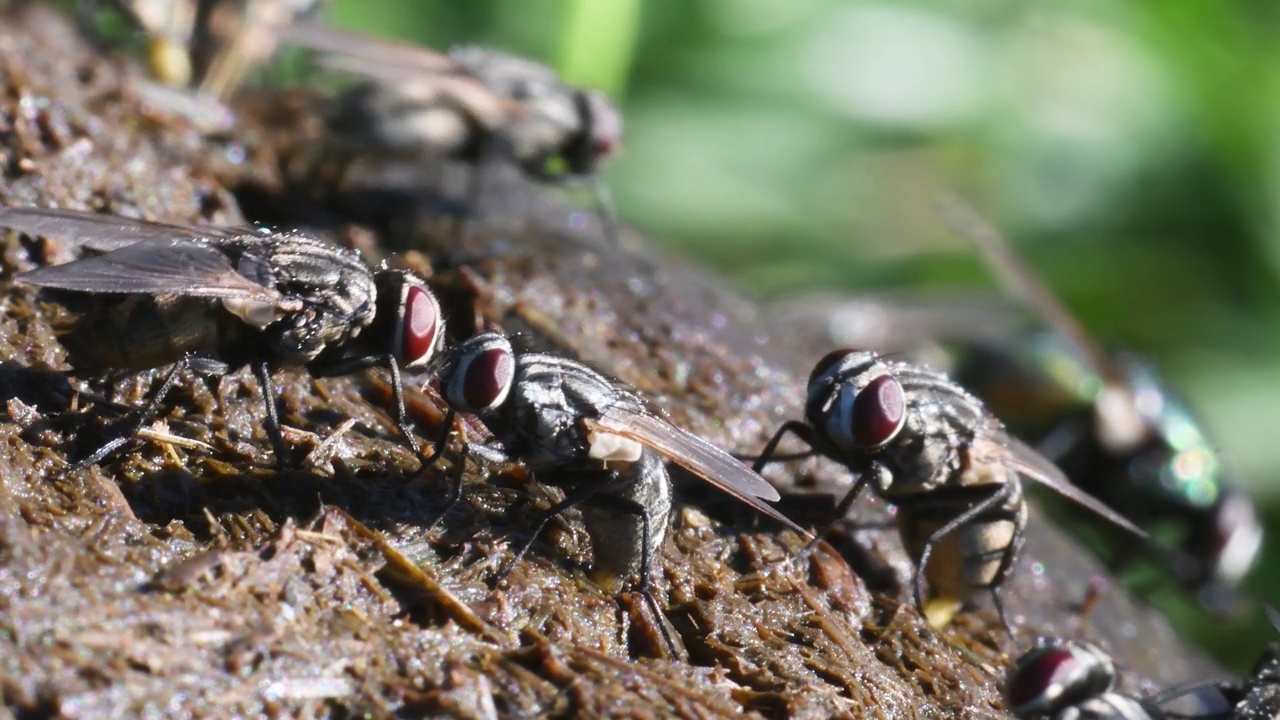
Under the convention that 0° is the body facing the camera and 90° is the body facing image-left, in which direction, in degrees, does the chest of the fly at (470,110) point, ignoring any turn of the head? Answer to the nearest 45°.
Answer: approximately 270°

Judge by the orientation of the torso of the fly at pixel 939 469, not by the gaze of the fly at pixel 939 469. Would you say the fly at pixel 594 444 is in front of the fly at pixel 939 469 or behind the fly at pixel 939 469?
in front

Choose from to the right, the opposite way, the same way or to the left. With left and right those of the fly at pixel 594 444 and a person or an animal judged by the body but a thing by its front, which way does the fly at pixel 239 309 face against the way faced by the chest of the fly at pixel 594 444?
the opposite way

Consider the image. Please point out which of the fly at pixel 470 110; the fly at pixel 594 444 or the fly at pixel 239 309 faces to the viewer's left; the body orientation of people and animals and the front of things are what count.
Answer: the fly at pixel 594 444

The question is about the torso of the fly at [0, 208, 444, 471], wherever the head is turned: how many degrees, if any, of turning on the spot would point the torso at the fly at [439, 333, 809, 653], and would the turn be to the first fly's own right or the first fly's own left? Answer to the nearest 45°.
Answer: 0° — it already faces it

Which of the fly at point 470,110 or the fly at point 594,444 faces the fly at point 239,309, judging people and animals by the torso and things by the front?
the fly at point 594,444

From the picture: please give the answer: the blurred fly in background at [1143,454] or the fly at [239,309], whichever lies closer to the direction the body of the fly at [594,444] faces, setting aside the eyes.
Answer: the fly

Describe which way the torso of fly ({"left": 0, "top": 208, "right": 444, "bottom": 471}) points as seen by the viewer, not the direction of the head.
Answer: to the viewer's right

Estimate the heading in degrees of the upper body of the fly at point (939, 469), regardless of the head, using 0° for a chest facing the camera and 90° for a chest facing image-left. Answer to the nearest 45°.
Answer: approximately 45°

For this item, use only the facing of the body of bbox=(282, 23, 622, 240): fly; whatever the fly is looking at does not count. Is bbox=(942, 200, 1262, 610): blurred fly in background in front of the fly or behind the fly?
in front

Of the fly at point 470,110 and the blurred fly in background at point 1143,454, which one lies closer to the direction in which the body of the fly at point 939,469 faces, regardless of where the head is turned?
the fly

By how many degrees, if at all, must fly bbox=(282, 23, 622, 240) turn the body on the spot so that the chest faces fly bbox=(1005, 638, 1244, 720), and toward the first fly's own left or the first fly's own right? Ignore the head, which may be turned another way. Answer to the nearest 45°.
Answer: approximately 45° to the first fly's own right

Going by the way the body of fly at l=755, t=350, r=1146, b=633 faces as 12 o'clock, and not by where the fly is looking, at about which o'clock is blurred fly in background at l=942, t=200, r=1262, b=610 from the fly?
The blurred fly in background is roughly at 5 o'clock from the fly.

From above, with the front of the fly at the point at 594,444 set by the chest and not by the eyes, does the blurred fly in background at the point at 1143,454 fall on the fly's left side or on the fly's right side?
on the fly's right side

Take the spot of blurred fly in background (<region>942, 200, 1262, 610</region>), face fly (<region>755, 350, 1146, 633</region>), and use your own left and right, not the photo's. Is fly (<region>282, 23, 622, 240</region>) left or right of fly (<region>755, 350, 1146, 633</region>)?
right

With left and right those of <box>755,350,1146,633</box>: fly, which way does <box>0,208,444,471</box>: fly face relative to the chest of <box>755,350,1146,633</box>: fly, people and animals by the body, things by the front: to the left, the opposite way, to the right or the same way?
the opposite way

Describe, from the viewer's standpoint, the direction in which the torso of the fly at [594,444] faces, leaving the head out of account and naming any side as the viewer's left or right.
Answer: facing to the left of the viewer
